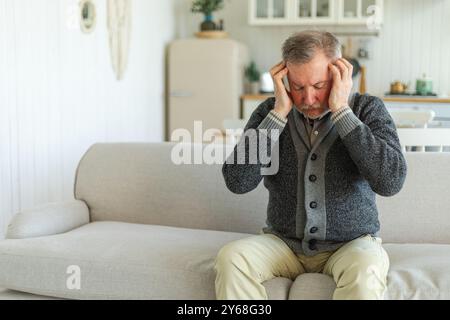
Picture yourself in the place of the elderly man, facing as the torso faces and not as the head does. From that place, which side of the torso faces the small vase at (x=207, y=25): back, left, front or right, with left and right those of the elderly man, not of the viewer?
back

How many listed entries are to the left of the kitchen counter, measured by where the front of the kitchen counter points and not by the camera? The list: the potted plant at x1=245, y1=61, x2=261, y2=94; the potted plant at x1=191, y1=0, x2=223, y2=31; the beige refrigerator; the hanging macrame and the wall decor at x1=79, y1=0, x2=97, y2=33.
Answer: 0

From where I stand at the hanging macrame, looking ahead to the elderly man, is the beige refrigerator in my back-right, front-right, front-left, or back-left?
back-left

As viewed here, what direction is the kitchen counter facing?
toward the camera

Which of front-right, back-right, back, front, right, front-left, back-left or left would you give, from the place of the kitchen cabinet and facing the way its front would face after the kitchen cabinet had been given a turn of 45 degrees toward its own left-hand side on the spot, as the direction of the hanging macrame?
right

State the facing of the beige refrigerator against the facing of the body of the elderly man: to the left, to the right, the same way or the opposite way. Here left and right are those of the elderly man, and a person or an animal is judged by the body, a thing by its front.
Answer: the same way

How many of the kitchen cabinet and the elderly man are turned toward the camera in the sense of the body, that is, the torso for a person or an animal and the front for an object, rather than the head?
2

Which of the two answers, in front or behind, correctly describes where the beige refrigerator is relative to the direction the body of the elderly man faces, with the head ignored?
behind

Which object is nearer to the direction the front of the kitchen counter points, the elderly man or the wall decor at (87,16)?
the elderly man

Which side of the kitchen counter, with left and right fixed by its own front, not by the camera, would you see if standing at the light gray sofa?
front

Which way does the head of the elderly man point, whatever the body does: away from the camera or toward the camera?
toward the camera

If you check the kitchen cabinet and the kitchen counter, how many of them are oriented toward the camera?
2

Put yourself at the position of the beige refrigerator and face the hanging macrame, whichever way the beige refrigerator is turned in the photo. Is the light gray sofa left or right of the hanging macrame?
left

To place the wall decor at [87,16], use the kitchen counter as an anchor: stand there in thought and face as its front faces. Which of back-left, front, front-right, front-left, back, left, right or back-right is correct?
front-right
